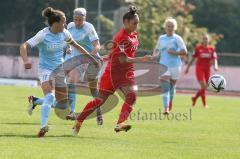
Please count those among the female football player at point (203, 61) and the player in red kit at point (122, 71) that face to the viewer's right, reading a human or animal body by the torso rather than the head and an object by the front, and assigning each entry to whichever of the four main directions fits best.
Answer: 1

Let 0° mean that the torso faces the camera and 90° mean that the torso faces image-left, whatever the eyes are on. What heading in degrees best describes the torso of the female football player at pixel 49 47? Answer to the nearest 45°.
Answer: approximately 315°

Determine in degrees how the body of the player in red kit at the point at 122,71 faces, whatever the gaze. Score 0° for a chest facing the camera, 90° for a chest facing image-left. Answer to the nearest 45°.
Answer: approximately 270°

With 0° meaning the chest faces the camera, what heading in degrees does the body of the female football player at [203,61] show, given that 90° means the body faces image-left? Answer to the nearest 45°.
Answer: approximately 0°

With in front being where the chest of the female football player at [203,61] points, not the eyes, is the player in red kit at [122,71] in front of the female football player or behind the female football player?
in front
